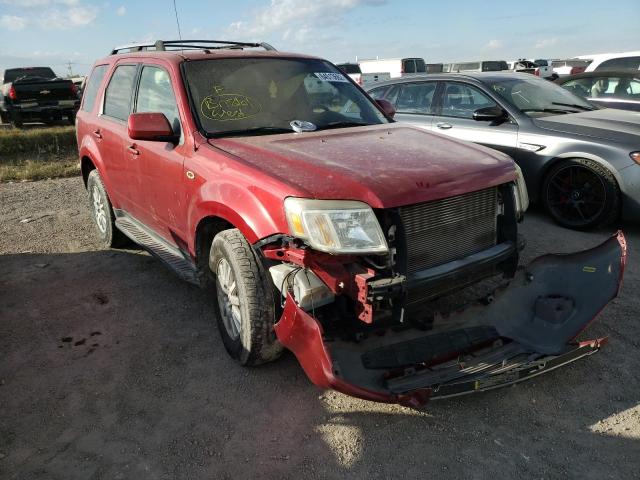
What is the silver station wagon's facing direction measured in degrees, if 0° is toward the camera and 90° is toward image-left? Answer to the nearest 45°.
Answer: approximately 315°

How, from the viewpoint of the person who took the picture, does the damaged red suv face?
facing the viewer and to the right of the viewer

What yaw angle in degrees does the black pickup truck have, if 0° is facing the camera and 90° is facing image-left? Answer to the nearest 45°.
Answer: approximately 135°

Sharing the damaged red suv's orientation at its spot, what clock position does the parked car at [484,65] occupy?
The parked car is roughly at 8 o'clock from the damaged red suv.

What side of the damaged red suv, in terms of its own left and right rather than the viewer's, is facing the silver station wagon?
left

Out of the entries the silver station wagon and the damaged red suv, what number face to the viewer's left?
0
